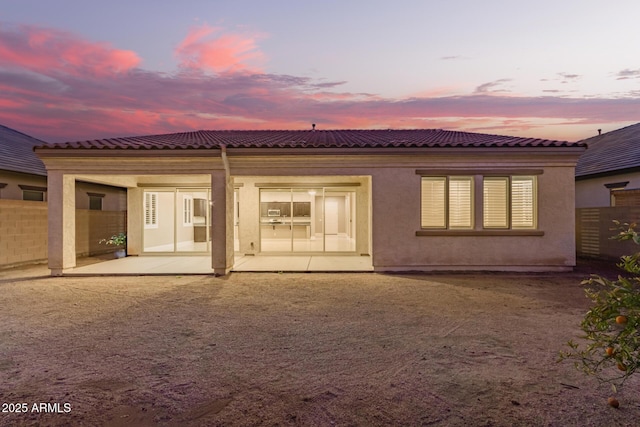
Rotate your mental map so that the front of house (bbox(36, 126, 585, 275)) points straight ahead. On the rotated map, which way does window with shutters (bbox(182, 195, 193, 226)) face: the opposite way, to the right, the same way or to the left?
the opposite way

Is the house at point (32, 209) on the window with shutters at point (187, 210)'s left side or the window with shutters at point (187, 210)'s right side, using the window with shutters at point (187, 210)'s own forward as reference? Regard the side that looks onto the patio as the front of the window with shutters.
on its right

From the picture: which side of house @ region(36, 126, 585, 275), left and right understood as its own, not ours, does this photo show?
back

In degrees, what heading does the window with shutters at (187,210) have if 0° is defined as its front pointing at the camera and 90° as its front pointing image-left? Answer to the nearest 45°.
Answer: approximately 0°

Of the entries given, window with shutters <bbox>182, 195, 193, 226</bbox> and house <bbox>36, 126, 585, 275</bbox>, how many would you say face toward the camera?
1

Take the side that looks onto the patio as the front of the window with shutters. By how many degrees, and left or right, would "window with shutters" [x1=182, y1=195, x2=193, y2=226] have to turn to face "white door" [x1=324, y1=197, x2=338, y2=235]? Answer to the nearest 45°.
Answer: approximately 90° to its left

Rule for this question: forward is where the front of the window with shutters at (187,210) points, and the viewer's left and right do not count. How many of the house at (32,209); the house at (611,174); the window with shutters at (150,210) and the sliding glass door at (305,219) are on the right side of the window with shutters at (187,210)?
2

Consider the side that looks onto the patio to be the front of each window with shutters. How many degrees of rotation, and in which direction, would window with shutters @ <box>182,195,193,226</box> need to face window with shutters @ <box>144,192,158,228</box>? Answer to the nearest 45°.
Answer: approximately 90° to its right
